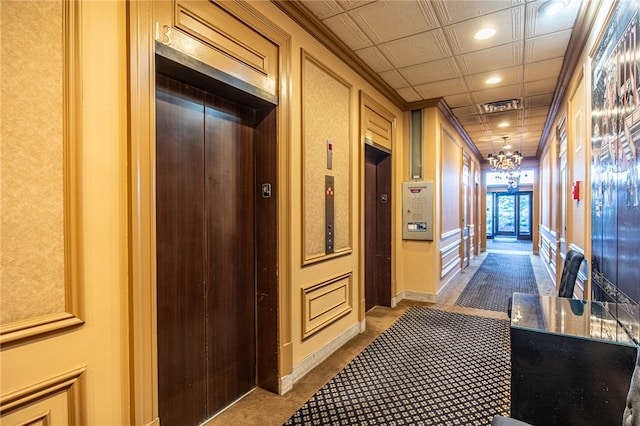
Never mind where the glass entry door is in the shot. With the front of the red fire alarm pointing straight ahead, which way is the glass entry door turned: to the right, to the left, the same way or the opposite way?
to the left

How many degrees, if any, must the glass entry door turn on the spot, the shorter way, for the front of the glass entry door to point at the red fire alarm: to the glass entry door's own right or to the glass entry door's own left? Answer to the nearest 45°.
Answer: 0° — it already faces it

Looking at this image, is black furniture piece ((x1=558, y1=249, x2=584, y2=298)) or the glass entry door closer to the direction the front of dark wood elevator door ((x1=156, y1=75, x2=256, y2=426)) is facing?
the black furniture piece

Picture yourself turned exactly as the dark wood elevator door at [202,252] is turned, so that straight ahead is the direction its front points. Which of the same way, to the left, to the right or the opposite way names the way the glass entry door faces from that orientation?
to the right

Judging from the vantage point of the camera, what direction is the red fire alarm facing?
facing to the left of the viewer

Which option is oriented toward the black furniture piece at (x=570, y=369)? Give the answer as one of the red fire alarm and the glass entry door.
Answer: the glass entry door

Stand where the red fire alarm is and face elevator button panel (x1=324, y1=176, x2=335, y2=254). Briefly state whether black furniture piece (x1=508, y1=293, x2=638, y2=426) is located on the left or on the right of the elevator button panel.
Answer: left

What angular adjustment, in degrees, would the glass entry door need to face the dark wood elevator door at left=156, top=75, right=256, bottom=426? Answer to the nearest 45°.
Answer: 0° — it already faces it

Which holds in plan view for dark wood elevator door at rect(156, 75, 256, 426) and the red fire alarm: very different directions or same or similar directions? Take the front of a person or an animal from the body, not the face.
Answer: very different directions

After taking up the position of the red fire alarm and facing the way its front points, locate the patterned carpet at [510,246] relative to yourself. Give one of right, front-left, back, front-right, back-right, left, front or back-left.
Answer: right

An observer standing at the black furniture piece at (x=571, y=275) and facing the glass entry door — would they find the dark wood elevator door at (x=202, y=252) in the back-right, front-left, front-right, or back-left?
back-left

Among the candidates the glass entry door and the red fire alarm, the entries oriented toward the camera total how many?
1

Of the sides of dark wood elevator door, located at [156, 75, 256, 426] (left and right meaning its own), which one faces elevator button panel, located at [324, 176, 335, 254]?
left
